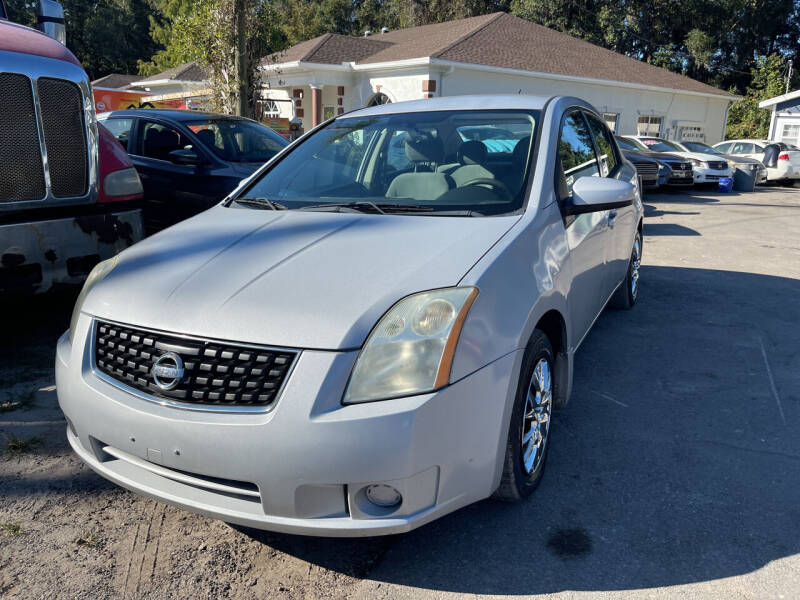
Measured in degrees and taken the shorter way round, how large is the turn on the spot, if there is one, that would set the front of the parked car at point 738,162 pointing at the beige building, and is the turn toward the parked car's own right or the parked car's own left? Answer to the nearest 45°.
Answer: approximately 135° to the parked car's own right

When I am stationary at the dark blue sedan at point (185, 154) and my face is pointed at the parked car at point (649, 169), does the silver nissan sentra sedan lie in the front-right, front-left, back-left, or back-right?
back-right

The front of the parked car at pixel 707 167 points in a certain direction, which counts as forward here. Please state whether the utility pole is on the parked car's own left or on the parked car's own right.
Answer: on the parked car's own right

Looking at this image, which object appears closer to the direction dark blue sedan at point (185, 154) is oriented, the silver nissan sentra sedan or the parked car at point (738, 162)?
the silver nissan sentra sedan

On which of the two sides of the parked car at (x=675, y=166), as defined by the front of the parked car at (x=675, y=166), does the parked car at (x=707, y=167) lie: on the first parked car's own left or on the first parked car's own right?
on the first parked car's own left

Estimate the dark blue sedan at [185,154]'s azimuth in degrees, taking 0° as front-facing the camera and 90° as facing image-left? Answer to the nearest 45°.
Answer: approximately 315°

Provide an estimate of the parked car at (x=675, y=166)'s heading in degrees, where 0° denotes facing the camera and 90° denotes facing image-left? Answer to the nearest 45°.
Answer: approximately 315°

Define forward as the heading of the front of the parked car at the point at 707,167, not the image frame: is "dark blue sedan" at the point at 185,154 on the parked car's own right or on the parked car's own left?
on the parked car's own right

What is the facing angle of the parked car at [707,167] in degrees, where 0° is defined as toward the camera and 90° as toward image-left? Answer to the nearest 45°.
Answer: approximately 315°

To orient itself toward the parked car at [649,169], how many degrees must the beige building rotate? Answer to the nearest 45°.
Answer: approximately 90° to its left

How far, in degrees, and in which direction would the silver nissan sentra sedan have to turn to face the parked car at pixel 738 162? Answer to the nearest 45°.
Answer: approximately 180°

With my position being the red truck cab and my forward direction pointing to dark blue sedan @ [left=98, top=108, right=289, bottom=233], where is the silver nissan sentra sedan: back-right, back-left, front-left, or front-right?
back-right

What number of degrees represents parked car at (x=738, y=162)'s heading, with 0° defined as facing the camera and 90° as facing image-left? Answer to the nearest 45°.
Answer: approximately 315°

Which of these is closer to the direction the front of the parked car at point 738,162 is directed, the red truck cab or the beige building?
the red truck cab

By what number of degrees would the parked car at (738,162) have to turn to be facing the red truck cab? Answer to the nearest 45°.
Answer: approximately 45° to its right
